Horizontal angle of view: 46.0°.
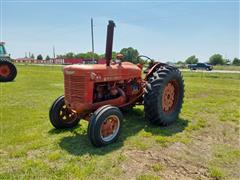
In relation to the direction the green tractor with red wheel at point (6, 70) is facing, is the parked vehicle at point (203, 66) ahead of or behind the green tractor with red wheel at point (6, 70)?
behind

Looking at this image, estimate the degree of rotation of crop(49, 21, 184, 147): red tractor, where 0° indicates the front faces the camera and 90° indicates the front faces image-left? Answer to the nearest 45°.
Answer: approximately 45°

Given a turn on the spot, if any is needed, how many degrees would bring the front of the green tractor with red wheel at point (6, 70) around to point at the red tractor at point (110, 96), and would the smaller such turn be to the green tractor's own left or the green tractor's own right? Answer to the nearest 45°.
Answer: approximately 90° to the green tractor's own left

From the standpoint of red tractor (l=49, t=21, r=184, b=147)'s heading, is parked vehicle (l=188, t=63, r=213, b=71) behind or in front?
behind

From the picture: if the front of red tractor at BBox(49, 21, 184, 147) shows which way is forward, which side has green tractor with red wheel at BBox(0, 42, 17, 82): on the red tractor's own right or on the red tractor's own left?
on the red tractor's own right

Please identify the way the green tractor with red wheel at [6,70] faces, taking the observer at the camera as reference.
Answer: facing to the left of the viewer
